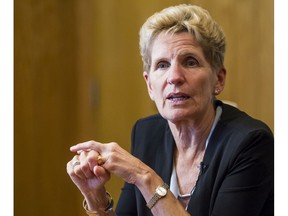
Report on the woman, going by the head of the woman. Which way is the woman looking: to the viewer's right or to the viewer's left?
to the viewer's left

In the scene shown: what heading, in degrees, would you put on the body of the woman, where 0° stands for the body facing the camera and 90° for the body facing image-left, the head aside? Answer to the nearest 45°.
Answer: approximately 45°
